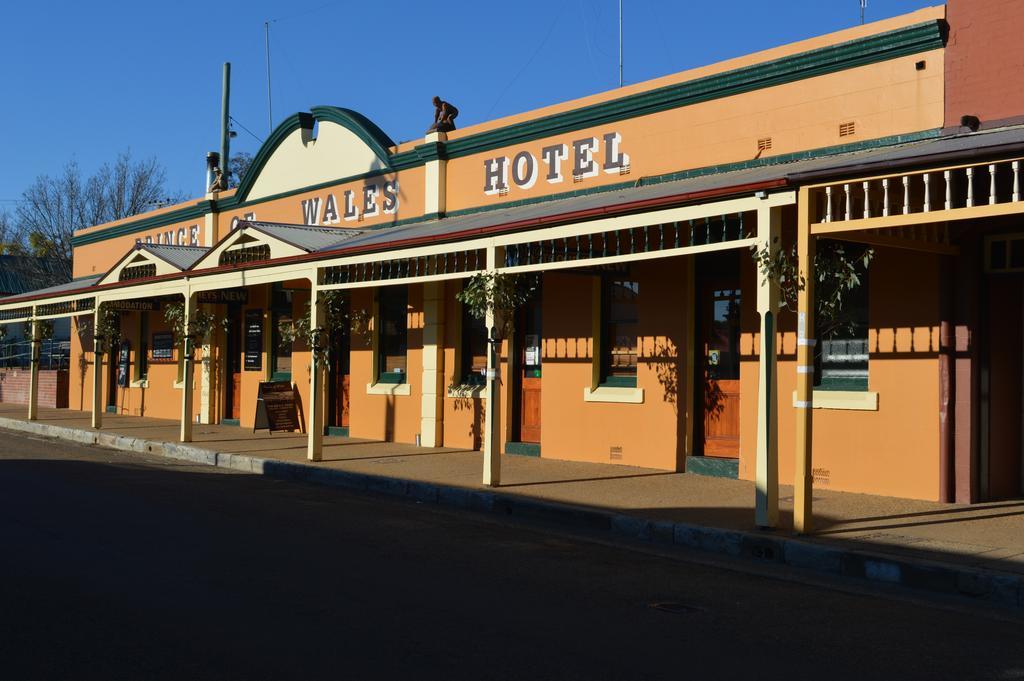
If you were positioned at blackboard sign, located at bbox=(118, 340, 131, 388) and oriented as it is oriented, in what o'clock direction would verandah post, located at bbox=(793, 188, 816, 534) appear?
The verandah post is roughly at 10 o'clock from the blackboard sign.

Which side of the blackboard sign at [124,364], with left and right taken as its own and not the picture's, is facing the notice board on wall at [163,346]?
left

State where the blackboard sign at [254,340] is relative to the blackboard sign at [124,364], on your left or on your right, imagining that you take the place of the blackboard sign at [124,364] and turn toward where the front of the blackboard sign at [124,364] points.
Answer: on your left

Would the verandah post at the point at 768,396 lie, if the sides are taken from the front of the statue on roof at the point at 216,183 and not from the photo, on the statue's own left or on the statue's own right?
on the statue's own left

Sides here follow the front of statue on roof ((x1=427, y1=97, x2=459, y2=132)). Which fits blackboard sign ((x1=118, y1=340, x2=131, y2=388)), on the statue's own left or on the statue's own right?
on the statue's own right

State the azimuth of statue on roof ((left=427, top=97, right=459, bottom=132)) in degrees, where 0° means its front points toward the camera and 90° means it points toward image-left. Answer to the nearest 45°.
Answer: approximately 45°

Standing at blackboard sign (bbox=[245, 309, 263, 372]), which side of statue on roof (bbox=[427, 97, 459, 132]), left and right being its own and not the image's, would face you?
right

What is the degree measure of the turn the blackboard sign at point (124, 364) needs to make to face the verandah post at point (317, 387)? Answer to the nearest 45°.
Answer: approximately 45° to its left
